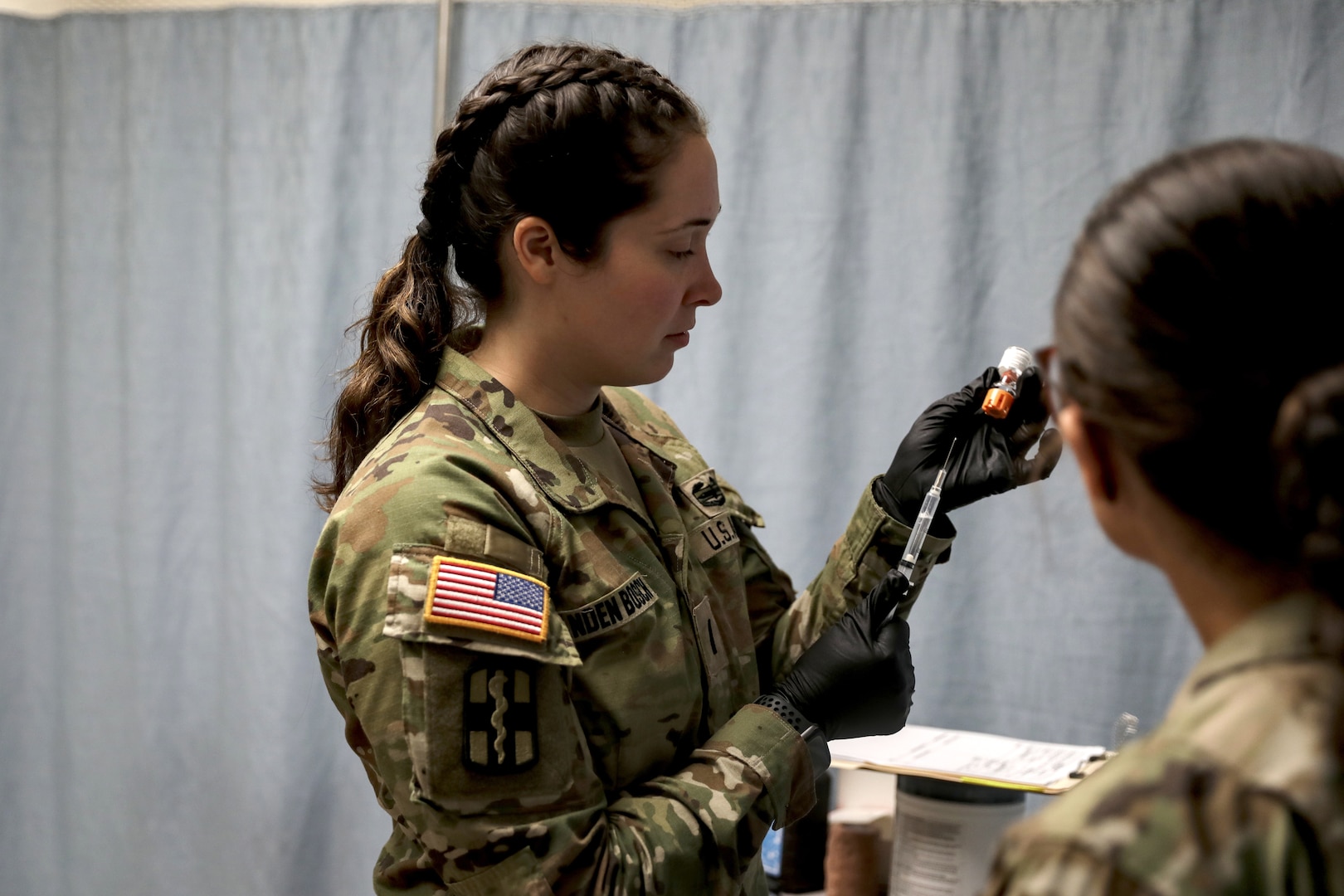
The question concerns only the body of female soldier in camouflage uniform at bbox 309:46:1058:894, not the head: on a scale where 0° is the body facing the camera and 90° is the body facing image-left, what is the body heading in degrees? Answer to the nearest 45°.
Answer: approximately 315°

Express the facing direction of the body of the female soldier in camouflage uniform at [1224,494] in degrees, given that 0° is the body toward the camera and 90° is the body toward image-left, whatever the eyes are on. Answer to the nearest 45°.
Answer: approximately 135°

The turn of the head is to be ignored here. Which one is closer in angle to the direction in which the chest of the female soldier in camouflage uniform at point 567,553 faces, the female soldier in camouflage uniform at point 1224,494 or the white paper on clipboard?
the female soldier in camouflage uniform

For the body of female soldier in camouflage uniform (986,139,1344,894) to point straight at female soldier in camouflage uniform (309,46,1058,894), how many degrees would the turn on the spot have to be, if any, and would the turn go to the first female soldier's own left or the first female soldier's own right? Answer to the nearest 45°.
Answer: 0° — they already face them

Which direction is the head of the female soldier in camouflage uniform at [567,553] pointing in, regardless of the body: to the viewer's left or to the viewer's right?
to the viewer's right

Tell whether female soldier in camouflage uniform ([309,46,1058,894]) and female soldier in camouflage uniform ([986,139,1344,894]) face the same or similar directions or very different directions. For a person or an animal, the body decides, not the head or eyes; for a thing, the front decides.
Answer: very different directions

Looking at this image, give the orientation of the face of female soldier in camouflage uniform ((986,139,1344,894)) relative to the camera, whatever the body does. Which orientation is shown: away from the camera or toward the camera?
away from the camera
